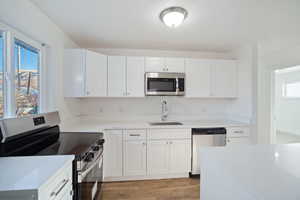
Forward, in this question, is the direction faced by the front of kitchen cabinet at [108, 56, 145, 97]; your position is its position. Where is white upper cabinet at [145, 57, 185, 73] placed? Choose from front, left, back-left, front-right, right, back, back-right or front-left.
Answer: left

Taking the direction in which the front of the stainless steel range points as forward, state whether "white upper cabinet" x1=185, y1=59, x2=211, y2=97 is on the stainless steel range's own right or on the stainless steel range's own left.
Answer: on the stainless steel range's own left

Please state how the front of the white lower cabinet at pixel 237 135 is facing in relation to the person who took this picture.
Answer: facing the viewer

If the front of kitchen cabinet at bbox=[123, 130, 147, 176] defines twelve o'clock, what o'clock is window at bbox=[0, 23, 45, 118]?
The window is roughly at 2 o'clock from the kitchen cabinet.

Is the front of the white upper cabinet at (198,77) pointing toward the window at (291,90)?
no

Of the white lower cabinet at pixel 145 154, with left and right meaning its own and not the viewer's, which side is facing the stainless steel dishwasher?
left

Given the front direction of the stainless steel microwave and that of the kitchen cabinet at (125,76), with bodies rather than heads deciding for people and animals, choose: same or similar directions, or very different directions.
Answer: same or similar directions

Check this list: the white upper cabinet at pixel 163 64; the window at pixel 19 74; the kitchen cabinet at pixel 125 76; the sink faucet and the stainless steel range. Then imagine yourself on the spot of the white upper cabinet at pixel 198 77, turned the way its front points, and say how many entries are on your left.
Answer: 0

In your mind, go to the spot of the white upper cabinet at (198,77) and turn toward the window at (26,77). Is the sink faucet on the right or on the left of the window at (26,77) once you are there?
right

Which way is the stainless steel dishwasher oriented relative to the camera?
toward the camera

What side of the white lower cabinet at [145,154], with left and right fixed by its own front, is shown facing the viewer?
front

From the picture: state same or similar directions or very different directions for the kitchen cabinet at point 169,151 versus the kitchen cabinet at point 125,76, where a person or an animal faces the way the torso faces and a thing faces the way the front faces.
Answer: same or similar directions

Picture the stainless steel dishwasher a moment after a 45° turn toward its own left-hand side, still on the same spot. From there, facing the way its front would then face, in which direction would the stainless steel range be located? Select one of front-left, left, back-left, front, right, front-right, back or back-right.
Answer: right

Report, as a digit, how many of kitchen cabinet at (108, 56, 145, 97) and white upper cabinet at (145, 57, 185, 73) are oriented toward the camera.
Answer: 2

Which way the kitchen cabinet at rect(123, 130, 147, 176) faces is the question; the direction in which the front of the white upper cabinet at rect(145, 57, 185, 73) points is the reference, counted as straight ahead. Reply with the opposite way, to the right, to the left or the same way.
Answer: the same way

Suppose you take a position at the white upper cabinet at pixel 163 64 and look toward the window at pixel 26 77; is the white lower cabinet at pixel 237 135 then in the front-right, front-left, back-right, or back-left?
back-left

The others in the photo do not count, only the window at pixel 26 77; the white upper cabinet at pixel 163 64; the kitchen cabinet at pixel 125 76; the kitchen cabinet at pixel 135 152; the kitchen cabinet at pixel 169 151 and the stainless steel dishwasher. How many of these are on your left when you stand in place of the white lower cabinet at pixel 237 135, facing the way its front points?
0

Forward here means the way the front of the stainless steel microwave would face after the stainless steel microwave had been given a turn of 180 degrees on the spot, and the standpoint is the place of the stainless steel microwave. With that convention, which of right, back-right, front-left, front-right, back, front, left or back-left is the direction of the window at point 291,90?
front-right

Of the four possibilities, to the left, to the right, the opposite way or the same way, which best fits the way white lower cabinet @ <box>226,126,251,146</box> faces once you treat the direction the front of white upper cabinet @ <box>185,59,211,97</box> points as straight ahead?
the same way

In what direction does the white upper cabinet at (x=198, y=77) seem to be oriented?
toward the camera
